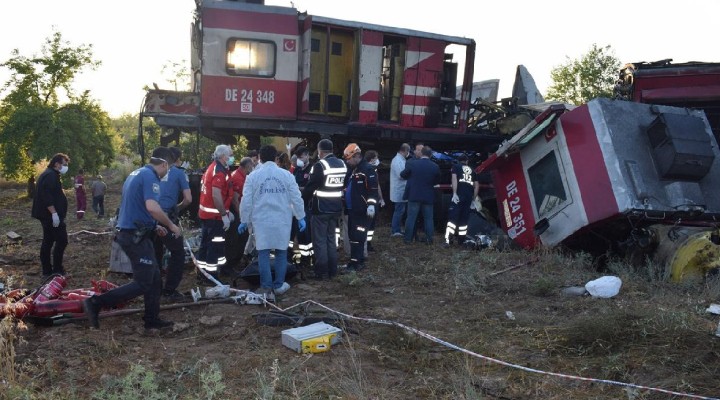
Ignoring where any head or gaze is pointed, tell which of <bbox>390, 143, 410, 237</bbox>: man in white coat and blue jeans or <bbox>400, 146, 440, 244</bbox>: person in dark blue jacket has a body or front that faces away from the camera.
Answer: the person in dark blue jacket

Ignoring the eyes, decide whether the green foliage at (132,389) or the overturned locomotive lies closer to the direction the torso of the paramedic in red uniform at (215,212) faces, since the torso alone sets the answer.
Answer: the overturned locomotive

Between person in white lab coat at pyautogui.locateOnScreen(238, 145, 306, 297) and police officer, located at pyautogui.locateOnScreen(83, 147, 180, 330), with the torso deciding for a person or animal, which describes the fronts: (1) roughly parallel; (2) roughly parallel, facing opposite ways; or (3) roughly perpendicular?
roughly perpendicular

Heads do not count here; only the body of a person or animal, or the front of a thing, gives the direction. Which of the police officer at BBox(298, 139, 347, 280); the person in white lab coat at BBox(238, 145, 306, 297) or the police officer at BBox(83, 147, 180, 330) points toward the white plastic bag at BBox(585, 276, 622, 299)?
the police officer at BBox(83, 147, 180, 330)

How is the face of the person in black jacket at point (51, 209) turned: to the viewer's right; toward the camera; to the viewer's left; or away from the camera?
to the viewer's right

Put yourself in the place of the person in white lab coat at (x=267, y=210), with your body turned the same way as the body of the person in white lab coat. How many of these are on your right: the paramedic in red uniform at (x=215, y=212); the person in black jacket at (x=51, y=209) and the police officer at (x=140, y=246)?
0

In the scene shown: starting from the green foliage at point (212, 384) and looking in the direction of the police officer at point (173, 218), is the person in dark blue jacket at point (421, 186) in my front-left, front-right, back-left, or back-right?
front-right

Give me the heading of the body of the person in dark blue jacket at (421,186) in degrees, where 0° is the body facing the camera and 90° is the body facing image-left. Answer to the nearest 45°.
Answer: approximately 180°

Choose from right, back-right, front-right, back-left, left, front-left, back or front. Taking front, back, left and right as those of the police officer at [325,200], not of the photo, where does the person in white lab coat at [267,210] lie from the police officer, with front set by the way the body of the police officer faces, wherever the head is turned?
left

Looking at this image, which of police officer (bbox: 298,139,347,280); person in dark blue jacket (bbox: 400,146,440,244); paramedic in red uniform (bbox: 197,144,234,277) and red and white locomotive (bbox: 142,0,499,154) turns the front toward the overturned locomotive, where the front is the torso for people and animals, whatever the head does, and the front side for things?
the paramedic in red uniform

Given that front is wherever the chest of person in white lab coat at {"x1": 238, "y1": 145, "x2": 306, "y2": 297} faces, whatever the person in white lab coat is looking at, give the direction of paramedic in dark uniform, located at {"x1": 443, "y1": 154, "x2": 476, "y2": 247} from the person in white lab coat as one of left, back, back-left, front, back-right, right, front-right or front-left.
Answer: front-right

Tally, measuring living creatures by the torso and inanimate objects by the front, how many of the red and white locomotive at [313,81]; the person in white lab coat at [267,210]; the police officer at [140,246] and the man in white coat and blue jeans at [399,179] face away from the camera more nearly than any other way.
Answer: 1

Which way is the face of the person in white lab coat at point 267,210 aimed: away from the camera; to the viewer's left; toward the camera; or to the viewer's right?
away from the camera

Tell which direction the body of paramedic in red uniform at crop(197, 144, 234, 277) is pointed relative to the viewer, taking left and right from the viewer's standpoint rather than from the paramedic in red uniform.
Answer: facing to the right of the viewer

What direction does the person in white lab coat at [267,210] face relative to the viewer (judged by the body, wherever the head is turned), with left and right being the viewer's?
facing away from the viewer

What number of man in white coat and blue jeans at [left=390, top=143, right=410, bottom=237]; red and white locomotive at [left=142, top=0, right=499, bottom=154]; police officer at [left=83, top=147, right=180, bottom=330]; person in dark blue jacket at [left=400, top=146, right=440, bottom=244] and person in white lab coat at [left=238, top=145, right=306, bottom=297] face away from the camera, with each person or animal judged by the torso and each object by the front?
2
